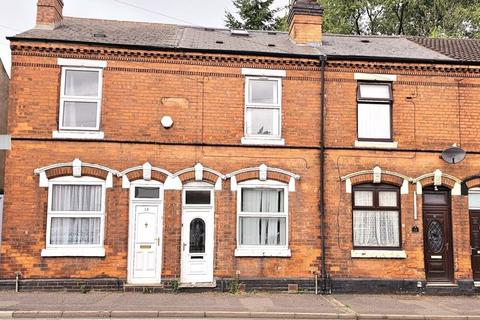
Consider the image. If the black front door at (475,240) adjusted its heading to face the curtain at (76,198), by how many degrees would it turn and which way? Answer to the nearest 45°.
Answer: approximately 45° to its right

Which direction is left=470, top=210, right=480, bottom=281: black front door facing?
toward the camera

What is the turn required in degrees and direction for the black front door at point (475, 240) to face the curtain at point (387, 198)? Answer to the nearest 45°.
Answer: approximately 45° to its right

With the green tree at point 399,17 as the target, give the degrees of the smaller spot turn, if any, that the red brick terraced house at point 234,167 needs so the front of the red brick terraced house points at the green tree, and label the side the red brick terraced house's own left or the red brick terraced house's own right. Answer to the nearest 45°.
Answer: approximately 135° to the red brick terraced house's own left

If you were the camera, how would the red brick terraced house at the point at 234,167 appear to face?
facing the viewer

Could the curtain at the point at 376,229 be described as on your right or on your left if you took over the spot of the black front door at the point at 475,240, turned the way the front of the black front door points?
on your right

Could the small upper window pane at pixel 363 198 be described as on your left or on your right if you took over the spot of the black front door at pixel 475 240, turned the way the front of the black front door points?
on your right

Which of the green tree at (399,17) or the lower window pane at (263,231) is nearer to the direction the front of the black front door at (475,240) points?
the lower window pane

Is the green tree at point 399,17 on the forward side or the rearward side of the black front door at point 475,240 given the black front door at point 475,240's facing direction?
on the rearward side

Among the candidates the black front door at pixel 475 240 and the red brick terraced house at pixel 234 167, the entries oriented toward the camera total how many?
2
